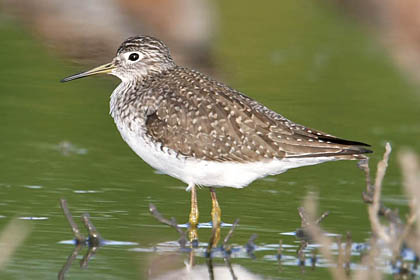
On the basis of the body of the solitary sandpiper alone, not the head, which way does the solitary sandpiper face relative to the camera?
to the viewer's left

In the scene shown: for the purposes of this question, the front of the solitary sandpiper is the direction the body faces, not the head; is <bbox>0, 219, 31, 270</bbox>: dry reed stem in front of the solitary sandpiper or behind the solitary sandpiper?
in front

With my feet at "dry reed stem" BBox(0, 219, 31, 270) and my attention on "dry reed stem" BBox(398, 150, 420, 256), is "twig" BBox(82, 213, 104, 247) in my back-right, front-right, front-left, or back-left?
front-left
